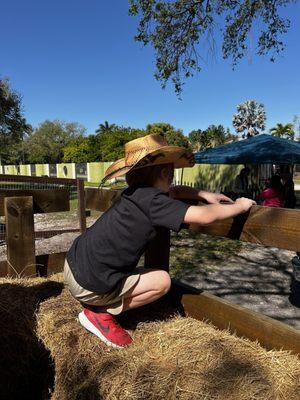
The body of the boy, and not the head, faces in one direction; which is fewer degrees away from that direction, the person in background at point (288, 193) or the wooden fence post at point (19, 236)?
the person in background

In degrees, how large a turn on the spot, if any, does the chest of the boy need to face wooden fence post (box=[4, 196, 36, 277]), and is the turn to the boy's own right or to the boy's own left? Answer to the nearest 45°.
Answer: approximately 135° to the boy's own left

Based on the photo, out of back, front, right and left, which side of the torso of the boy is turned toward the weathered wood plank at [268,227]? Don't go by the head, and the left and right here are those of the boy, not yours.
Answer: front

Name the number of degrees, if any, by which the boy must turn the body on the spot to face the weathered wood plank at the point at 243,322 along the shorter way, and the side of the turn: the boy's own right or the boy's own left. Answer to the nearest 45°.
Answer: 0° — they already face it

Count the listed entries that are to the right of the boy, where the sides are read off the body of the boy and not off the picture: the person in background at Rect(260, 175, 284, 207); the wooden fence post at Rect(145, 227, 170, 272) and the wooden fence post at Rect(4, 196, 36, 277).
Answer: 0

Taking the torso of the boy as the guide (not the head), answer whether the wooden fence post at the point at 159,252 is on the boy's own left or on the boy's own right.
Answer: on the boy's own left

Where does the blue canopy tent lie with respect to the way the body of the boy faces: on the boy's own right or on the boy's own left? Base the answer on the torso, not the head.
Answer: on the boy's own left

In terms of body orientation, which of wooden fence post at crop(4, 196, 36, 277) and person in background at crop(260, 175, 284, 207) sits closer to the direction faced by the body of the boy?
the person in background

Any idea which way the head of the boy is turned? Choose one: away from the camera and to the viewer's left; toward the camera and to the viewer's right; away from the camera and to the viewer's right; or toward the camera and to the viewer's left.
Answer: away from the camera and to the viewer's right

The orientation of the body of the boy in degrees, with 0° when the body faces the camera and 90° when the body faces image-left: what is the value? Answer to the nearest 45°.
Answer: approximately 270°

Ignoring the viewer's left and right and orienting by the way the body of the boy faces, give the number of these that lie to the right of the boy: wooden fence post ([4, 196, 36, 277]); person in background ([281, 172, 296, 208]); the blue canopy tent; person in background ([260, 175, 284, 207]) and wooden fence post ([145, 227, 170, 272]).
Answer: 0
